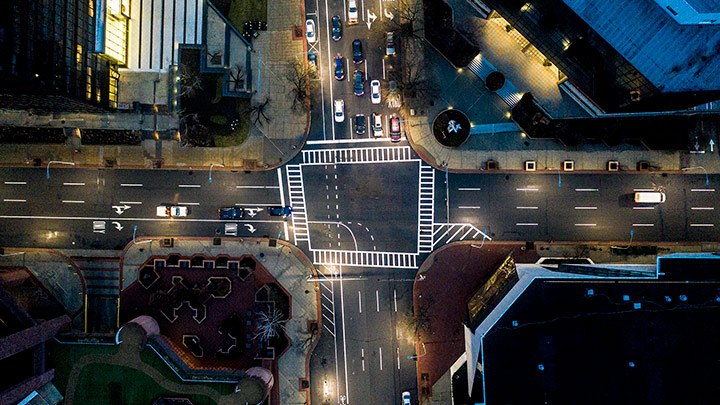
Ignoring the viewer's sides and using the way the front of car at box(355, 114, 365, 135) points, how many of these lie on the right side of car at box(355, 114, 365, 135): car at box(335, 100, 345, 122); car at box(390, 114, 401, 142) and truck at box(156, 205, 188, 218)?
2

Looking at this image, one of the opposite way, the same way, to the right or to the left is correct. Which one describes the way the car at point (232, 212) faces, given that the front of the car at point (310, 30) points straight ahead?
to the left

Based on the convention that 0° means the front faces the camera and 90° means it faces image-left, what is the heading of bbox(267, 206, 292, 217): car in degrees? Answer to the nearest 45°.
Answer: approximately 270°

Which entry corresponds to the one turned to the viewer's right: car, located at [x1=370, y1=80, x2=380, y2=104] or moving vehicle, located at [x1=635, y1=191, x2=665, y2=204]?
the moving vehicle

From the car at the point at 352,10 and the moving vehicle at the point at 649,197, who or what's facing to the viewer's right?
the moving vehicle

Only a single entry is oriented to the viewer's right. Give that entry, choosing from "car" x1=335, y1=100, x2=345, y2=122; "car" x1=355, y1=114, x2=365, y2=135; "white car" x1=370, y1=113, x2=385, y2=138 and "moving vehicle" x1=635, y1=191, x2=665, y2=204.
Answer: the moving vehicle

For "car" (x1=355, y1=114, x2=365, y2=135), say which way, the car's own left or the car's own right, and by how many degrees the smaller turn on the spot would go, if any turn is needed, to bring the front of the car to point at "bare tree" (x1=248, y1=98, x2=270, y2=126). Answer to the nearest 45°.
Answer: approximately 90° to the car's own right

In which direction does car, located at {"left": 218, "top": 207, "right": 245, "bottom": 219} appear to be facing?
to the viewer's right

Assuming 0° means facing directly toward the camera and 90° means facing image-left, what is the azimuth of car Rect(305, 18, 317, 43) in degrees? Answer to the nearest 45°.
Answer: approximately 0°
